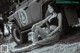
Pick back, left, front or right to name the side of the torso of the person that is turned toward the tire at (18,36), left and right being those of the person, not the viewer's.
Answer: right

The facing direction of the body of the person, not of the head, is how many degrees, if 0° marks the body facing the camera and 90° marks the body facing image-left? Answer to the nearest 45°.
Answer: approximately 45°
